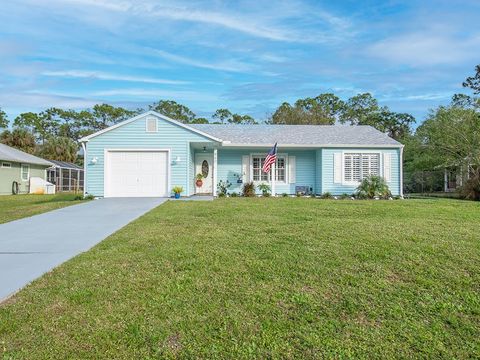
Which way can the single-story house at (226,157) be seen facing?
toward the camera

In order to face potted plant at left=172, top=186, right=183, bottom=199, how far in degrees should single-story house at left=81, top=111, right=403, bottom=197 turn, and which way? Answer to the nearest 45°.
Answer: approximately 45° to its right

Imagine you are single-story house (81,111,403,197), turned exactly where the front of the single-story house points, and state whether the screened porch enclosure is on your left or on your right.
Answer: on your right

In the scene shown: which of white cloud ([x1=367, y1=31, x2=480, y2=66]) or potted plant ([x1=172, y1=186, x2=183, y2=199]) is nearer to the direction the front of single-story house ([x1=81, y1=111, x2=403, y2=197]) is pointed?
the potted plant
